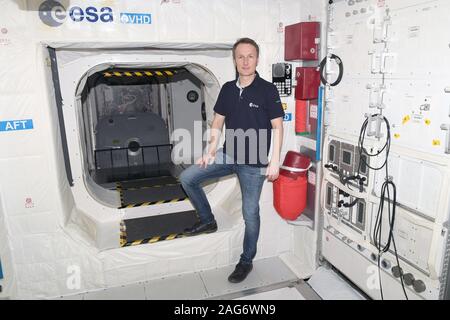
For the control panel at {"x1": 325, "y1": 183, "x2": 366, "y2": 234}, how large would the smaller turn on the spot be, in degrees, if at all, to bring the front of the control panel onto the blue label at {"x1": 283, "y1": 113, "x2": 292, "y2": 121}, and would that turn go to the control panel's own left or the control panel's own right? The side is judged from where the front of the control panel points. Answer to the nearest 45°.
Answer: approximately 90° to the control panel's own right

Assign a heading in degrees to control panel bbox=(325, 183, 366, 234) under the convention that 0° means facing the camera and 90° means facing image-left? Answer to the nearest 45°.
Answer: approximately 45°

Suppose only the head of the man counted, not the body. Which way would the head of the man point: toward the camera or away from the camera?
toward the camera

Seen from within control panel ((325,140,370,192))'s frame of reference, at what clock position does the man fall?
The man is roughly at 1 o'clock from the control panel.

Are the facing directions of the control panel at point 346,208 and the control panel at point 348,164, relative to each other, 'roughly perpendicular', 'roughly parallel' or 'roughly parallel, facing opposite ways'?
roughly parallel

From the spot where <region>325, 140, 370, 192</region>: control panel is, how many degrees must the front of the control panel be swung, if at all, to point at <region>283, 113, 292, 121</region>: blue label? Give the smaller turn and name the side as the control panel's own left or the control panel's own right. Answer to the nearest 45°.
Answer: approximately 90° to the control panel's own right

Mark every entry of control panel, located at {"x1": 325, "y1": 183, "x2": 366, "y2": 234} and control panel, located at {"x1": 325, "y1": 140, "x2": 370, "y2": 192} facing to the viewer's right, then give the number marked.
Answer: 0

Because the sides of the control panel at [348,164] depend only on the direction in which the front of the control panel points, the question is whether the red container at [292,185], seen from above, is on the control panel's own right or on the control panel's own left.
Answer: on the control panel's own right

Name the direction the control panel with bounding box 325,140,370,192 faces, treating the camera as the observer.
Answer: facing the viewer and to the left of the viewer
